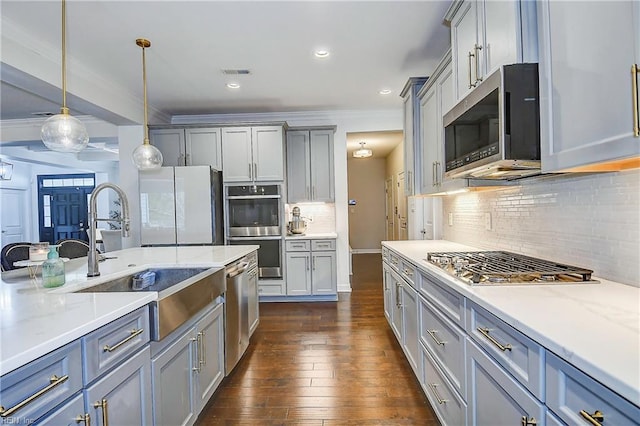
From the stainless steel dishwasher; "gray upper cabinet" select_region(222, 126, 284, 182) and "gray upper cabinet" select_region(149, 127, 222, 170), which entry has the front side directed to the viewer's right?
the stainless steel dishwasher

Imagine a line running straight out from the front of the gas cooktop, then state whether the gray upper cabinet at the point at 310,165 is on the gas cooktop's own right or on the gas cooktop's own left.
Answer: on the gas cooktop's own right

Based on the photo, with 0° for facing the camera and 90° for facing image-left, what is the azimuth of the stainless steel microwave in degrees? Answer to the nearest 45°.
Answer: approximately 45°

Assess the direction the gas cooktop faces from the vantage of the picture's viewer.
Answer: facing the viewer and to the left of the viewer

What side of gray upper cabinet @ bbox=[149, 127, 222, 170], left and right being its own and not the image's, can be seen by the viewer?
front

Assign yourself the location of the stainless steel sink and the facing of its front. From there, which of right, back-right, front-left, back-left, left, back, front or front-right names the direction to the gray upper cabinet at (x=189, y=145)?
back-left

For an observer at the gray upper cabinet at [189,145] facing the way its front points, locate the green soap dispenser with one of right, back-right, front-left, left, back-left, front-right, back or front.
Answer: front

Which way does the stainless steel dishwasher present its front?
to the viewer's right

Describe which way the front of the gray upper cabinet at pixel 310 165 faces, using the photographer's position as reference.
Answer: facing the viewer

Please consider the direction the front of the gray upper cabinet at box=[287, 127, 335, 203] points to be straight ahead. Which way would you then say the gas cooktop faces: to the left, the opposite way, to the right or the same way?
to the right

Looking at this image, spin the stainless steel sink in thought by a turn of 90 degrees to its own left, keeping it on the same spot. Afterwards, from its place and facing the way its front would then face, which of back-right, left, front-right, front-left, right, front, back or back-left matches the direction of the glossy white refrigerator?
front-left

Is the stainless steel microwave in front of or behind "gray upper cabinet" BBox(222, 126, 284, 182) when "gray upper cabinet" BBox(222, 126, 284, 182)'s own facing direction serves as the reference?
in front

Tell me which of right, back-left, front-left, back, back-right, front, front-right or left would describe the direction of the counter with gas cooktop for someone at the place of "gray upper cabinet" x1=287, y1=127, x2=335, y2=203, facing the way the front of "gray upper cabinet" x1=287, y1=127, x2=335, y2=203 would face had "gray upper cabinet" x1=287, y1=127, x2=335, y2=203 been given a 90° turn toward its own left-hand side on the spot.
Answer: right

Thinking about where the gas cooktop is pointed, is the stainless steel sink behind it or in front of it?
in front

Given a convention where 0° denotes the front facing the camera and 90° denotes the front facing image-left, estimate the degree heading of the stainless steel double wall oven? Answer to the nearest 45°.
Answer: approximately 0°
